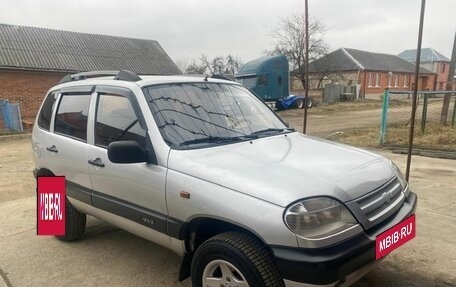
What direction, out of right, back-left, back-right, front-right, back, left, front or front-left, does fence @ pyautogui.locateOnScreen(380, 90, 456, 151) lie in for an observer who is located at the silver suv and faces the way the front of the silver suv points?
left

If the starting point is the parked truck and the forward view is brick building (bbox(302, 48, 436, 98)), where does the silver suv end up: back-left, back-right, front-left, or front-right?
back-right

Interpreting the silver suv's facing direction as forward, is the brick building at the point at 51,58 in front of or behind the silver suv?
behind

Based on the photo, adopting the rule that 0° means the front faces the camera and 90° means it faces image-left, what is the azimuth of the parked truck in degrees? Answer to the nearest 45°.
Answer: approximately 45°

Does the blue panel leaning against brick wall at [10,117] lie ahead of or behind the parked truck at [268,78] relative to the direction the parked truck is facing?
ahead

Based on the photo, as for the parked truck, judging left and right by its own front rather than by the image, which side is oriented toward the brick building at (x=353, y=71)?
back

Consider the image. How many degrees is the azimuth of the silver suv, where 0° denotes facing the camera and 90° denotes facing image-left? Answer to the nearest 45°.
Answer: approximately 315°

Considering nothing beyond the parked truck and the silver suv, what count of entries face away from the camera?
0
